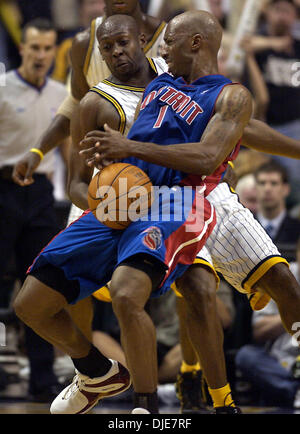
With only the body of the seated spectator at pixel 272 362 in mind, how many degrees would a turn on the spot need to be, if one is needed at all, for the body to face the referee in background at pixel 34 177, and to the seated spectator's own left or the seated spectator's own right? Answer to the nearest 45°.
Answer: approximately 45° to the seated spectator's own right

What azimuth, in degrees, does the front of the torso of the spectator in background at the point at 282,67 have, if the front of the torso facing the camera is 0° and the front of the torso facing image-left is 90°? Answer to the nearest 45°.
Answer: approximately 0°

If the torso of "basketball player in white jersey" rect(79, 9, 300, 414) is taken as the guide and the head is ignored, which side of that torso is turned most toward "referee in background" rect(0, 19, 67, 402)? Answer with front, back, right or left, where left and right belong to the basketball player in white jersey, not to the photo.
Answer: back

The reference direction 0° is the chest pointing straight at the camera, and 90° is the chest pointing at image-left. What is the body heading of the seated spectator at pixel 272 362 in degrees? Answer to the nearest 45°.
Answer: approximately 45°
